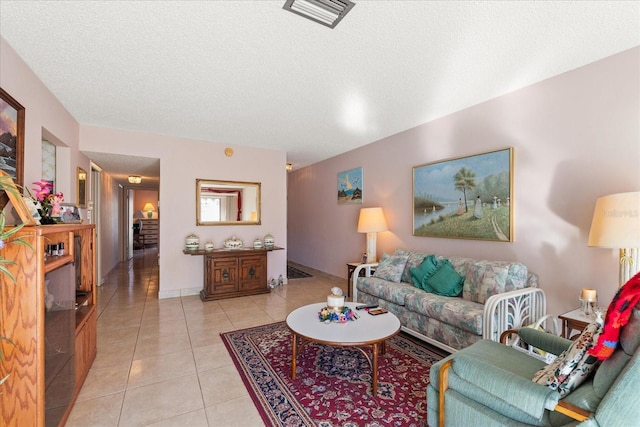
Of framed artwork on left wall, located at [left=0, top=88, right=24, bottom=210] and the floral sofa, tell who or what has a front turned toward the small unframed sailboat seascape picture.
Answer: the framed artwork on left wall

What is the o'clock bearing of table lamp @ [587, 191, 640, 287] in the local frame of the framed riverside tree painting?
The table lamp is roughly at 9 o'clock from the framed riverside tree painting.

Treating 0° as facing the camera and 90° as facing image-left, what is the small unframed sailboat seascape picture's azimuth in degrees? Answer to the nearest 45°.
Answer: approximately 45°

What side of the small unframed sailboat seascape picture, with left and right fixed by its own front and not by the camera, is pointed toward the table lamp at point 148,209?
right

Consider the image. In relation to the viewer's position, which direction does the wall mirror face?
facing the viewer

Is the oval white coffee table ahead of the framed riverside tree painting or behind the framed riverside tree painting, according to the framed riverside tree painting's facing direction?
ahead

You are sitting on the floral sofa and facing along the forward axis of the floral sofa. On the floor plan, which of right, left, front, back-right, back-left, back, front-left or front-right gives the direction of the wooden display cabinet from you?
front

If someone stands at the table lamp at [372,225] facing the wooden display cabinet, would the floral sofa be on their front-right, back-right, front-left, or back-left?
front-left

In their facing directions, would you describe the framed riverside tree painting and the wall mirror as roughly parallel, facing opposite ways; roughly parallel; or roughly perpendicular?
roughly perpendicular

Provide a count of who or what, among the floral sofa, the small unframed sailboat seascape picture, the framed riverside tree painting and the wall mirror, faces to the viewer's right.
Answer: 0

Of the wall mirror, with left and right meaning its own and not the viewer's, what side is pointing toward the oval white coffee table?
front

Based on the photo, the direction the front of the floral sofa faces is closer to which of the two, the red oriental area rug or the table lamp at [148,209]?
the red oriental area rug

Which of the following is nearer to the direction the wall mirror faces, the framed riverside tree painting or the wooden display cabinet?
the wooden display cabinet

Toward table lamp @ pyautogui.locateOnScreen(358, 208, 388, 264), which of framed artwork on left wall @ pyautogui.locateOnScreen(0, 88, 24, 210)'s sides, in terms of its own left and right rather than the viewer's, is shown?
front

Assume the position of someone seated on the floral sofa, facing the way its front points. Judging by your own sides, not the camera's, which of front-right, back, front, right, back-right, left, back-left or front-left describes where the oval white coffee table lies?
front
